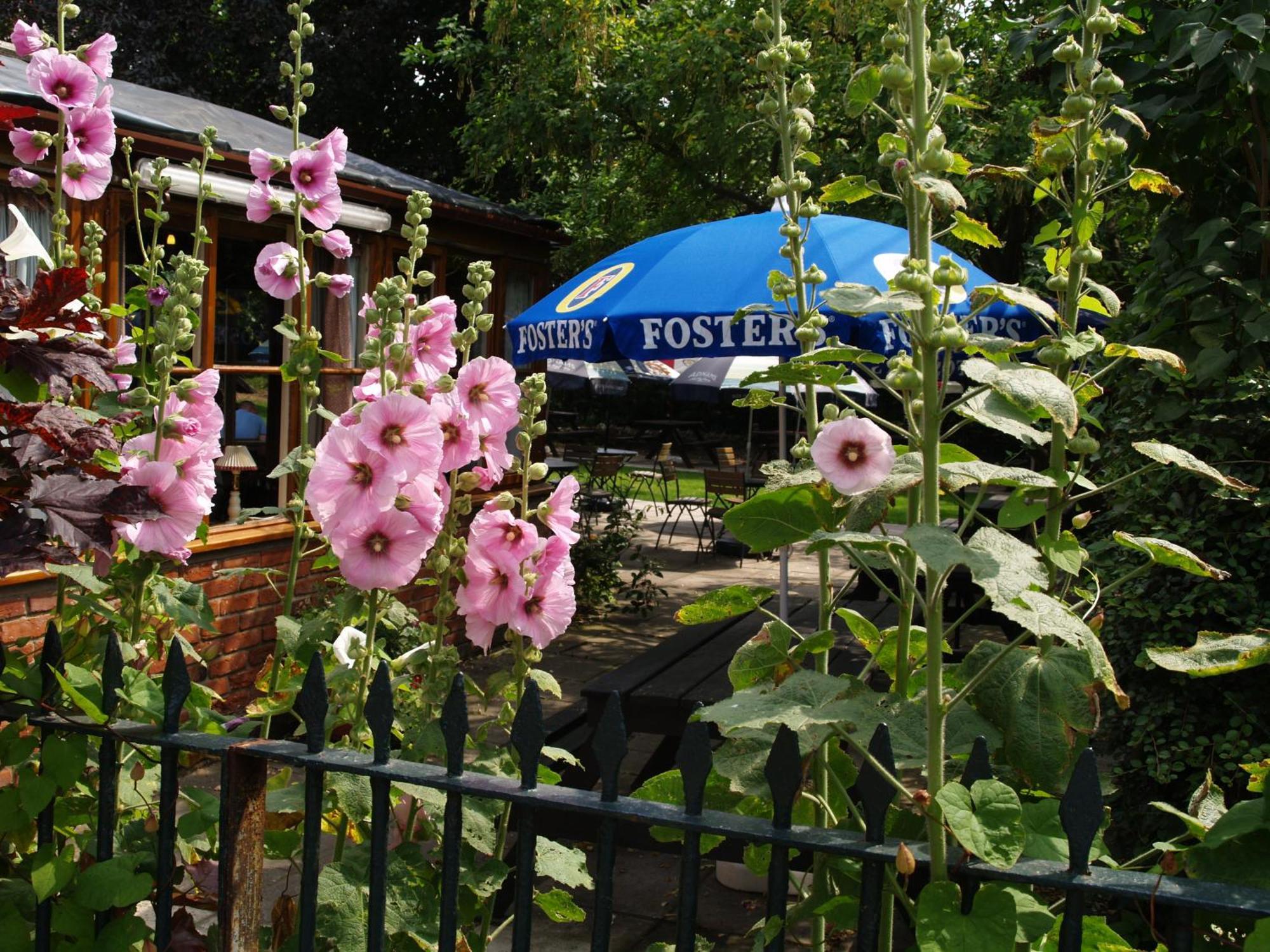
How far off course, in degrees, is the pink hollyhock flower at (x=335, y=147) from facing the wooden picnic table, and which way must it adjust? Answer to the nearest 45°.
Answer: approximately 45° to its left

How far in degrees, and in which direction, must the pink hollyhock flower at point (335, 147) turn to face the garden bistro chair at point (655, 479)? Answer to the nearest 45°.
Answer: approximately 90° to its left

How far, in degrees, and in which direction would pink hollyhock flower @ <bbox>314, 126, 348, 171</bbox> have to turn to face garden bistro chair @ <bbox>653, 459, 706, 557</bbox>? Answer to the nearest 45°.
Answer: approximately 90° to its left
